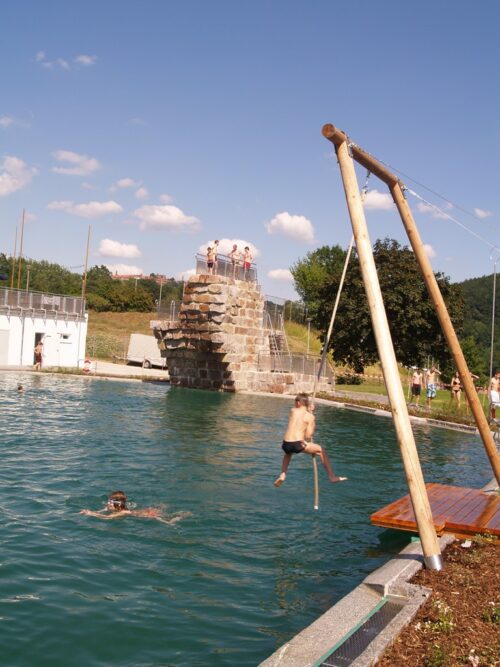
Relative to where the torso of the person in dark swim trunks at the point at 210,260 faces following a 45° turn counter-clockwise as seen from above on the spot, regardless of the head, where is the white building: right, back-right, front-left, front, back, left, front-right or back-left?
back-right

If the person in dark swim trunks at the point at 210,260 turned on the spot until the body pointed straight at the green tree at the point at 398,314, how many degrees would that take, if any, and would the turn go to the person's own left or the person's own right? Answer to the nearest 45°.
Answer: approximately 135° to the person's own left

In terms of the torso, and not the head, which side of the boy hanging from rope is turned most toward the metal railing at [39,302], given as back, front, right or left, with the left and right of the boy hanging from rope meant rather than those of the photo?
left

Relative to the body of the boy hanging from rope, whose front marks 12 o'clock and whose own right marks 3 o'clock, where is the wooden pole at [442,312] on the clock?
The wooden pole is roughly at 2 o'clock from the boy hanging from rope.

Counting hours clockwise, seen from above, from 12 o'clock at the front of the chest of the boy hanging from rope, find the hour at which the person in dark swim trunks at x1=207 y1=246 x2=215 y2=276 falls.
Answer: The person in dark swim trunks is roughly at 10 o'clock from the boy hanging from rope.

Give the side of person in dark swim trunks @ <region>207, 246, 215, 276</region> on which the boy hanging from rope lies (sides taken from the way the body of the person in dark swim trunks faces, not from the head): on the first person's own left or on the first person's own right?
on the first person's own left

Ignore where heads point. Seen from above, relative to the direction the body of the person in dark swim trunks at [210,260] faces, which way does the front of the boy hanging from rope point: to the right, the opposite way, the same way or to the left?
the opposite way

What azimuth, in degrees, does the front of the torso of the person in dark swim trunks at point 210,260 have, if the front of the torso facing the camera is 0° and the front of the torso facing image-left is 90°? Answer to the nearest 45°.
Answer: approximately 45°

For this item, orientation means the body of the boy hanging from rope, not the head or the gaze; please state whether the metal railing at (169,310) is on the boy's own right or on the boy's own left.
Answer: on the boy's own left

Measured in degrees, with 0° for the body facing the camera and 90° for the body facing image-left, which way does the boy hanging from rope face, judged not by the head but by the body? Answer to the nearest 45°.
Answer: approximately 225°

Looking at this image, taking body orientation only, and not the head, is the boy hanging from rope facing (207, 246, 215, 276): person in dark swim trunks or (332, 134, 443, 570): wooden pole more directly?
the person in dark swim trunks

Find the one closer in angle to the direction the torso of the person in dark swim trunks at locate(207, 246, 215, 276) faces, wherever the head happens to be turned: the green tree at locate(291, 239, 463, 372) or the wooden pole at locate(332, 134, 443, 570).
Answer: the wooden pole

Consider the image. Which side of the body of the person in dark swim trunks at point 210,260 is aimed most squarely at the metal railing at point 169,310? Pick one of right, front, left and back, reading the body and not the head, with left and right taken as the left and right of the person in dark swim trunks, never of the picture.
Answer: right

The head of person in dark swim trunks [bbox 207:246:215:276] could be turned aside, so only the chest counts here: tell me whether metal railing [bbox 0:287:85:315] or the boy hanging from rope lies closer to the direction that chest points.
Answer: the boy hanging from rope

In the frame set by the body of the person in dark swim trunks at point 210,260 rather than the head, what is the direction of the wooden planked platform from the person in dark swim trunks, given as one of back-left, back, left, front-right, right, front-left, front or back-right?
front-left

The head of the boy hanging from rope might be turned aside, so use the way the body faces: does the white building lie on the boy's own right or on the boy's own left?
on the boy's own left
